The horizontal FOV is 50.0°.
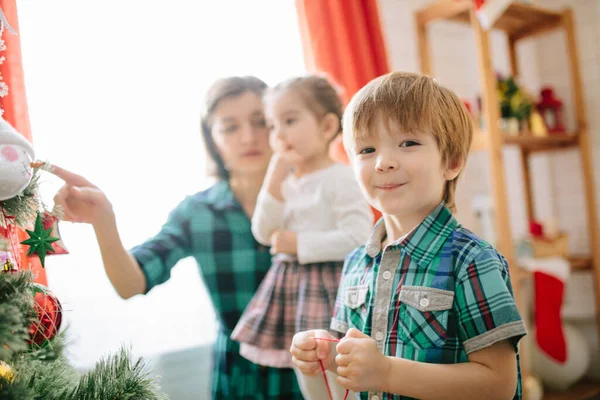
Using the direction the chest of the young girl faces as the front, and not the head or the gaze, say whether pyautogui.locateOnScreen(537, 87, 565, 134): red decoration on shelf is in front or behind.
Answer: behind

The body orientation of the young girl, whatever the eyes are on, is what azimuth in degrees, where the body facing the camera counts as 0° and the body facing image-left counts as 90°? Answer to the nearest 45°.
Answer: approximately 45°

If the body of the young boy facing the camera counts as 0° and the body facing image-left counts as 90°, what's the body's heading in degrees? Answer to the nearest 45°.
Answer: approximately 45°
